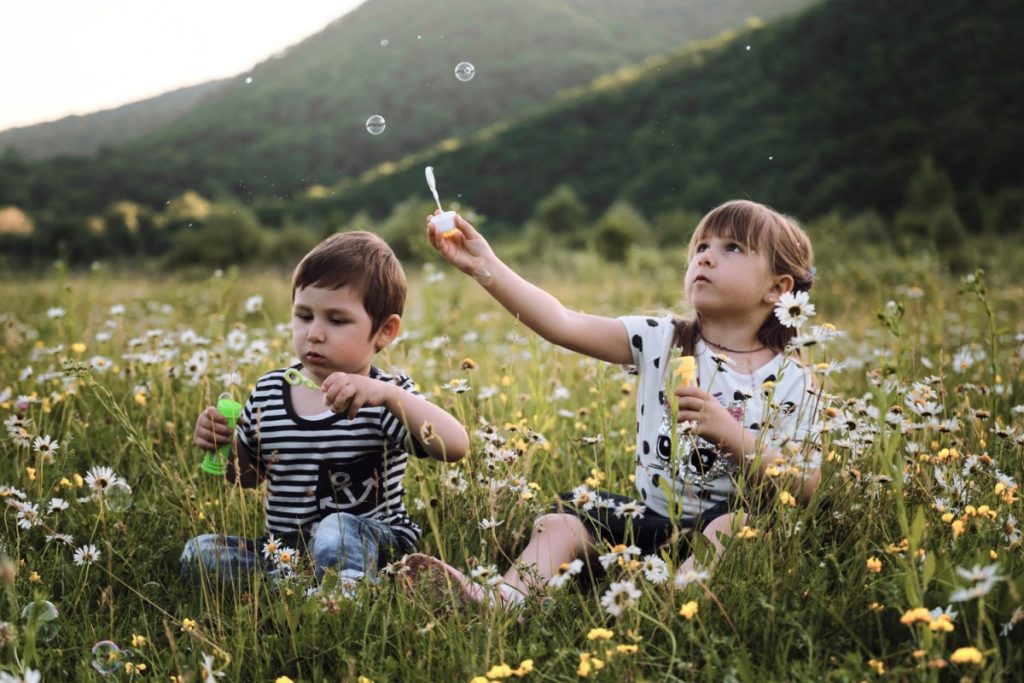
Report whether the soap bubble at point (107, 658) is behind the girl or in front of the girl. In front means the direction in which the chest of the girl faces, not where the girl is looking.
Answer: in front

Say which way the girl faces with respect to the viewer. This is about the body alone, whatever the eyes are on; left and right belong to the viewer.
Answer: facing the viewer and to the left of the viewer

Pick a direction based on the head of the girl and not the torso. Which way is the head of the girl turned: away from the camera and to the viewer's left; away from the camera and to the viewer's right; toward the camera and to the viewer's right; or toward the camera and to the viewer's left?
toward the camera and to the viewer's left

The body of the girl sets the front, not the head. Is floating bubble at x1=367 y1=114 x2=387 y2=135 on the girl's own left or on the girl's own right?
on the girl's own right

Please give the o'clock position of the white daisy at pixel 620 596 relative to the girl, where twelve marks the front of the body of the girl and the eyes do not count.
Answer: The white daisy is roughly at 11 o'clock from the girl.

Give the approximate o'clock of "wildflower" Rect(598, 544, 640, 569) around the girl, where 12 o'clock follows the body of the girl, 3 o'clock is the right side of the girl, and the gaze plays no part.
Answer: The wildflower is roughly at 11 o'clock from the girl.

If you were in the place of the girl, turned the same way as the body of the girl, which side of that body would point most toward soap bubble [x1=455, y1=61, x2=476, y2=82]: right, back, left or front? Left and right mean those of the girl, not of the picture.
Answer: right

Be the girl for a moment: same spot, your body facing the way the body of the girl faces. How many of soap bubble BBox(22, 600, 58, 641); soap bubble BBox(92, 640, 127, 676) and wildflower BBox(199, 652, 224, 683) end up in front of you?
3
